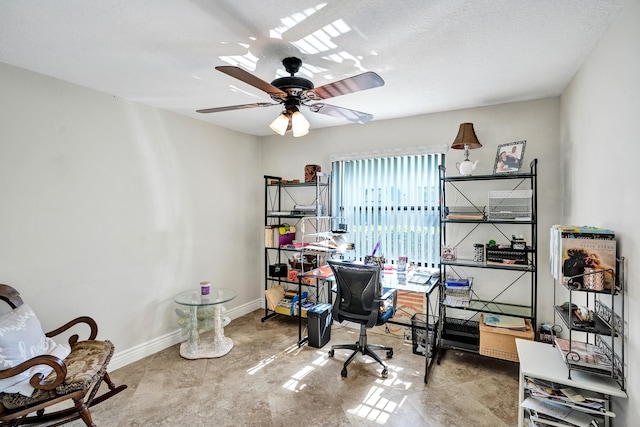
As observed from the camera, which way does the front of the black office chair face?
facing away from the viewer and to the right of the viewer

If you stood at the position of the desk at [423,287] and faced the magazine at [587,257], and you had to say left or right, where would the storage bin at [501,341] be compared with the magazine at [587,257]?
left

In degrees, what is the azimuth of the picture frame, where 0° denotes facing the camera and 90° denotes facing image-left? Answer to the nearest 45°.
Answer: approximately 45°

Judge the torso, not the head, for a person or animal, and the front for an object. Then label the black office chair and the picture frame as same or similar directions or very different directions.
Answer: very different directions

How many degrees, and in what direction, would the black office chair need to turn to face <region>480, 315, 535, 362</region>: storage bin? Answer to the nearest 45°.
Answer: approximately 45° to its right

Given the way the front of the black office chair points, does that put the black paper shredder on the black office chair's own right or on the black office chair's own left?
on the black office chair's own left

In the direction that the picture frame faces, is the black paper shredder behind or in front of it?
in front
